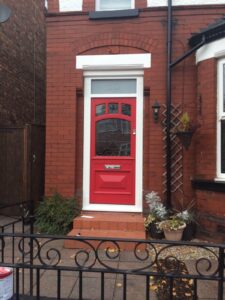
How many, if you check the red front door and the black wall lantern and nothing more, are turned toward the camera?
2

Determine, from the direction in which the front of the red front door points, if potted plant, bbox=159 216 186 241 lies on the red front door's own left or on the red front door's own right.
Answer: on the red front door's own left

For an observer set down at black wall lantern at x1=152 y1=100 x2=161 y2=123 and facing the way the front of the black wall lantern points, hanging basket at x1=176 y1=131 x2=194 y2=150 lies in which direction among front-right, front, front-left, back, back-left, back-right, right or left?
front-left

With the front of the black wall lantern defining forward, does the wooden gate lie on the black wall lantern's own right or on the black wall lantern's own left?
on the black wall lantern's own right

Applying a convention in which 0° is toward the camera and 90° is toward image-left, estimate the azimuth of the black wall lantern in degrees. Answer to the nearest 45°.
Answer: approximately 0°

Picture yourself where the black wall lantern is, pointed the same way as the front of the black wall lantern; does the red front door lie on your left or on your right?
on your right

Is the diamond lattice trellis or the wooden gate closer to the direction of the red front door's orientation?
the diamond lattice trellis

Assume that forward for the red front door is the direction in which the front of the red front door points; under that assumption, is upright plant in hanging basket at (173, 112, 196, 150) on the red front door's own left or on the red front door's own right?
on the red front door's own left

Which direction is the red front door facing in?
toward the camera

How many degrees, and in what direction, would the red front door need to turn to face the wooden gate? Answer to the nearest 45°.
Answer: approximately 135° to its right

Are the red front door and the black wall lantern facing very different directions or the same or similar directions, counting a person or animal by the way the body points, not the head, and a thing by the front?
same or similar directions

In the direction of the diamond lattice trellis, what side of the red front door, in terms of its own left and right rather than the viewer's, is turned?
left
